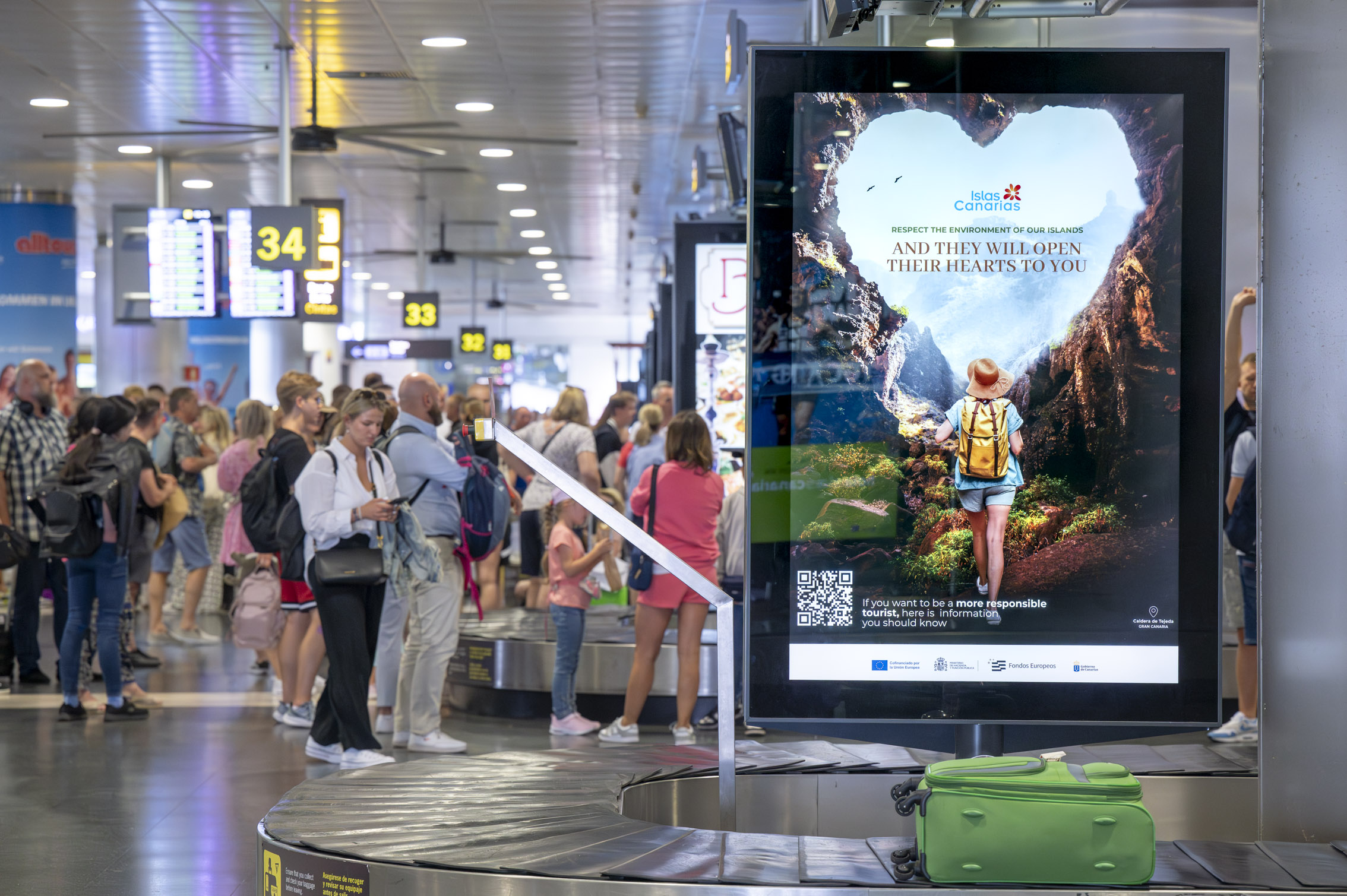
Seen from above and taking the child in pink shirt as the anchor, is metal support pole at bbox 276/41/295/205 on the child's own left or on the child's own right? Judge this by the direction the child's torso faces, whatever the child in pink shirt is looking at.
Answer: on the child's own left

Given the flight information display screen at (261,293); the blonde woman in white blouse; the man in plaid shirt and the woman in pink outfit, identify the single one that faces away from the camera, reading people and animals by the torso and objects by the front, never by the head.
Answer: the woman in pink outfit

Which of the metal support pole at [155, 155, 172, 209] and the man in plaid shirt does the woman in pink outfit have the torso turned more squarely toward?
the metal support pole

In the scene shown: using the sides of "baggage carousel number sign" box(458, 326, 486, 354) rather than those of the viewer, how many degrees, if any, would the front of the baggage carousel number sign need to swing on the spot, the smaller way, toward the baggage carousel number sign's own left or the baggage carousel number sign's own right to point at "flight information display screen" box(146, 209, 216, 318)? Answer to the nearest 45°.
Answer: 0° — it already faces it

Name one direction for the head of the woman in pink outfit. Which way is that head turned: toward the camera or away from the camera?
away from the camera

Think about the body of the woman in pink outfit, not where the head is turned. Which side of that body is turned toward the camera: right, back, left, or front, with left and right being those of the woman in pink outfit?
back

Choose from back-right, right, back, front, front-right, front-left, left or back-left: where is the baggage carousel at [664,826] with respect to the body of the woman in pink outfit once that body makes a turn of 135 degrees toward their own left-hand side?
front-left

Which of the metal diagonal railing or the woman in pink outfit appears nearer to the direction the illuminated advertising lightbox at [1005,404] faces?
the metal diagonal railing
